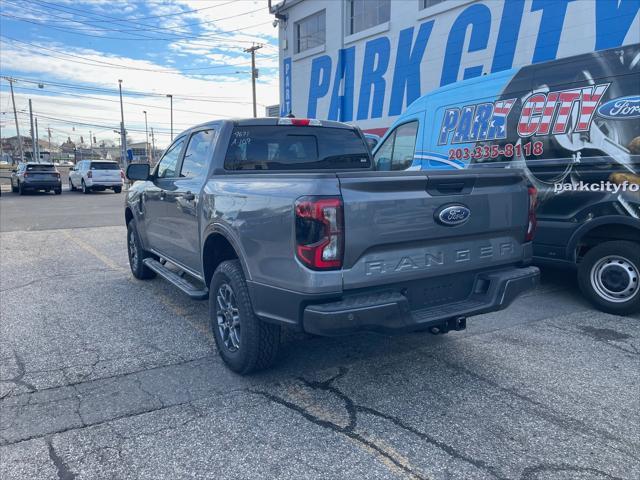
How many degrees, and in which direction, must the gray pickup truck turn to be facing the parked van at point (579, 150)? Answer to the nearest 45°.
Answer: approximately 90° to its right

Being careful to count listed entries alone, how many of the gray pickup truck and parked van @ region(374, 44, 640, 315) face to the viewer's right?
0

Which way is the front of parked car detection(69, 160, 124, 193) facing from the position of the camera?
facing away from the viewer and to the left of the viewer

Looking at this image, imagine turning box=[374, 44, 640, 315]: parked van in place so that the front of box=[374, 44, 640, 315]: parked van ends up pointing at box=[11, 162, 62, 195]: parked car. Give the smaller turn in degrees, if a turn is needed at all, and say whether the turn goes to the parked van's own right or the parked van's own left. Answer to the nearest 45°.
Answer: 0° — it already faces it

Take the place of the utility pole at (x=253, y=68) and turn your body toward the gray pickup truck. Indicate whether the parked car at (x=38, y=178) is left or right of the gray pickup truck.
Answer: right

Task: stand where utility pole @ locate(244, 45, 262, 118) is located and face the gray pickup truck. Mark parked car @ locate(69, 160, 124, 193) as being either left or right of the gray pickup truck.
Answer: right

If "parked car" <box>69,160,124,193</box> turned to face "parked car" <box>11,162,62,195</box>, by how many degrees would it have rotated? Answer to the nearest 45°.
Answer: approximately 45° to its left

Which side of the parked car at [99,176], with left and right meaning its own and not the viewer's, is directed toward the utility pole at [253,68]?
right

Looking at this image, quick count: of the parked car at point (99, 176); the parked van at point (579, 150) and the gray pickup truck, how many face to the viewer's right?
0

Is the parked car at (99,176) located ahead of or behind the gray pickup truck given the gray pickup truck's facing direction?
ahead

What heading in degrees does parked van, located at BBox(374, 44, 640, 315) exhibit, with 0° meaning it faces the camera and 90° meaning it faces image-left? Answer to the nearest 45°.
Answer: approximately 135°

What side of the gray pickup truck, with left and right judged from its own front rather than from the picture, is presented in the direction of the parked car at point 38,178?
front

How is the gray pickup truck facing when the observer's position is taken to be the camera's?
facing away from the viewer and to the left of the viewer
